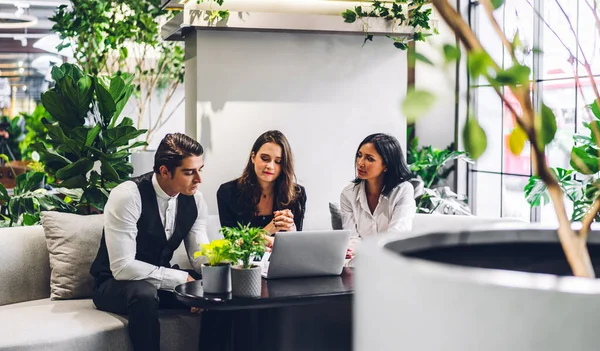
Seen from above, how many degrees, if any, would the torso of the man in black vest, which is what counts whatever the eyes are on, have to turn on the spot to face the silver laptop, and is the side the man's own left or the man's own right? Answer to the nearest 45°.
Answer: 0° — they already face it

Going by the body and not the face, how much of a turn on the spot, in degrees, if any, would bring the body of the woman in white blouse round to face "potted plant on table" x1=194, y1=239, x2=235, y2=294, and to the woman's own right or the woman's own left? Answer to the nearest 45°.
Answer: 0° — they already face it

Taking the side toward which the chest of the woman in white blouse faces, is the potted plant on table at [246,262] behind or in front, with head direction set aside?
in front

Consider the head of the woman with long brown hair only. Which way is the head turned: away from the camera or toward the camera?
toward the camera

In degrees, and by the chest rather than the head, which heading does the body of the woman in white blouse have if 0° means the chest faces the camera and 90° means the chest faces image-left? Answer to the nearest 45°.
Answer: approximately 45°

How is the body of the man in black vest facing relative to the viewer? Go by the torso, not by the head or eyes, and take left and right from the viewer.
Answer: facing the viewer and to the right of the viewer

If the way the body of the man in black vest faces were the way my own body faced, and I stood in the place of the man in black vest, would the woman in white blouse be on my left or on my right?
on my left

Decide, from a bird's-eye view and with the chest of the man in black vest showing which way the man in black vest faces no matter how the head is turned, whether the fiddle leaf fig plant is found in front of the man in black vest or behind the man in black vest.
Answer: behind

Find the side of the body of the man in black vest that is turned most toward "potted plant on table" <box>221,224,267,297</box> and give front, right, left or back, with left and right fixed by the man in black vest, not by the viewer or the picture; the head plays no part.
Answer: front

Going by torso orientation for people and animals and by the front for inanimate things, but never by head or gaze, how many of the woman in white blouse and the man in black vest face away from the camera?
0
